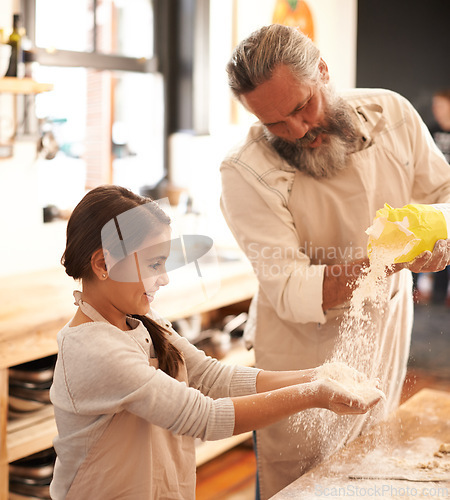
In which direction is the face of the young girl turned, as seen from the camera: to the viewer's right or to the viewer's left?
to the viewer's right

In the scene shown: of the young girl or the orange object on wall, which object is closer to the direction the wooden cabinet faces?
the young girl

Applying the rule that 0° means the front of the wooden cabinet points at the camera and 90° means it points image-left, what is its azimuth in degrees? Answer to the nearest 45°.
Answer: approximately 315°
